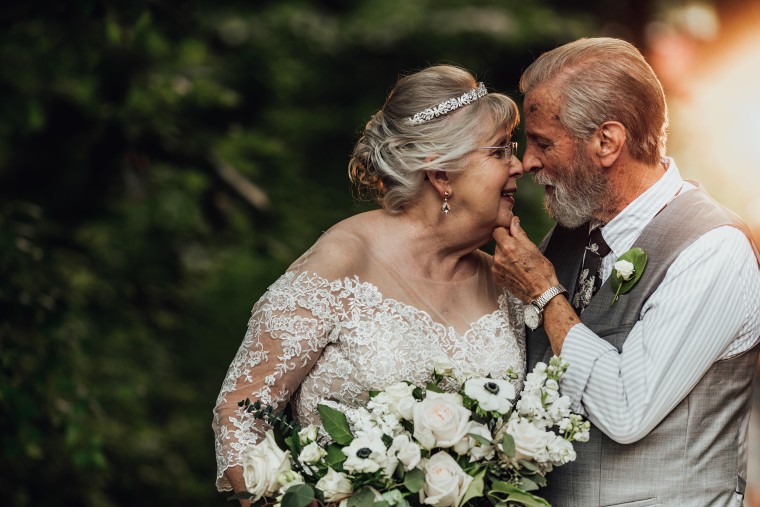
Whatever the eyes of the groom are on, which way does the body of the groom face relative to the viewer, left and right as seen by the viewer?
facing the viewer and to the left of the viewer

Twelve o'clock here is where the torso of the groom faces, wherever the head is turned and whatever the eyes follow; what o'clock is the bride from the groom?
The bride is roughly at 2 o'clock from the groom.

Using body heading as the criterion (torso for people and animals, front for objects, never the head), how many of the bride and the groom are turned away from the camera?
0

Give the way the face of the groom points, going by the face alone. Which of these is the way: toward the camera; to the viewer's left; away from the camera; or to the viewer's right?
to the viewer's left

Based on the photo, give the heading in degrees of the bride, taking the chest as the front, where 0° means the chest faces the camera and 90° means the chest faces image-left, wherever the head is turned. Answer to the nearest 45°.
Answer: approximately 315°

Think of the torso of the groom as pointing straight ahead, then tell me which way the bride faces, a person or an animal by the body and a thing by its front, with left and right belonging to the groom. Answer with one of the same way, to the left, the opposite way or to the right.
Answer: to the left

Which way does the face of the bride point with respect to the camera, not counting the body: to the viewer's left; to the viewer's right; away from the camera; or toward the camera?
to the viewer's right

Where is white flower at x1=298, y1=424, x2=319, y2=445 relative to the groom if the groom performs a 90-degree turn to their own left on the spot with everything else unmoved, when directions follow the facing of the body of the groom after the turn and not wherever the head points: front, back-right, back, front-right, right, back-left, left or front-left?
right
